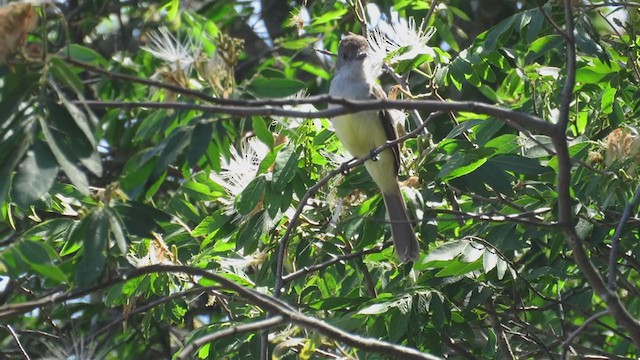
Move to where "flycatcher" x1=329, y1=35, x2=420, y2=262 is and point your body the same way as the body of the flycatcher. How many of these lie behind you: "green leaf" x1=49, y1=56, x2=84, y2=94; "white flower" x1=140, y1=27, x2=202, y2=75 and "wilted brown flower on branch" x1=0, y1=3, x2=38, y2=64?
0

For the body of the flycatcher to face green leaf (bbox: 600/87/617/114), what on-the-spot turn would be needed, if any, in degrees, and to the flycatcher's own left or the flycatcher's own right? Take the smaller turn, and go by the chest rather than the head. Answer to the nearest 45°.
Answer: approximately 135° to the flycatcher's own left

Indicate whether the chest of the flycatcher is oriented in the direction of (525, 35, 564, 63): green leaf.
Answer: no

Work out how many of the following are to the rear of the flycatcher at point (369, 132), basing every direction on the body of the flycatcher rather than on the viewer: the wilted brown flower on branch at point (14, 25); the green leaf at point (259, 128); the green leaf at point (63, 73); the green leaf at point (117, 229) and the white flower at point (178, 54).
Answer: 0

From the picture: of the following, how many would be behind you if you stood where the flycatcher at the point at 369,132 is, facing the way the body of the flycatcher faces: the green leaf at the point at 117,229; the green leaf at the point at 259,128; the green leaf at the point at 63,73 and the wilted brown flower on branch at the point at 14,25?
0

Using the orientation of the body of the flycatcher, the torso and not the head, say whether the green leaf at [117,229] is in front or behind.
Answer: in front

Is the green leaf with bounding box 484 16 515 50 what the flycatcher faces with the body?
no

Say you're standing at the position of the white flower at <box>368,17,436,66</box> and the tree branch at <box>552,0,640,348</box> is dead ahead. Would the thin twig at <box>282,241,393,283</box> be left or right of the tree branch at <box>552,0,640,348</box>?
right

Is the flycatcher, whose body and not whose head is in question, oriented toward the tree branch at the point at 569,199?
no

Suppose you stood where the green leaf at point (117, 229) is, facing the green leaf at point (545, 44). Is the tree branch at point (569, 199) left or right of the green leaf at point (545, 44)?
right
